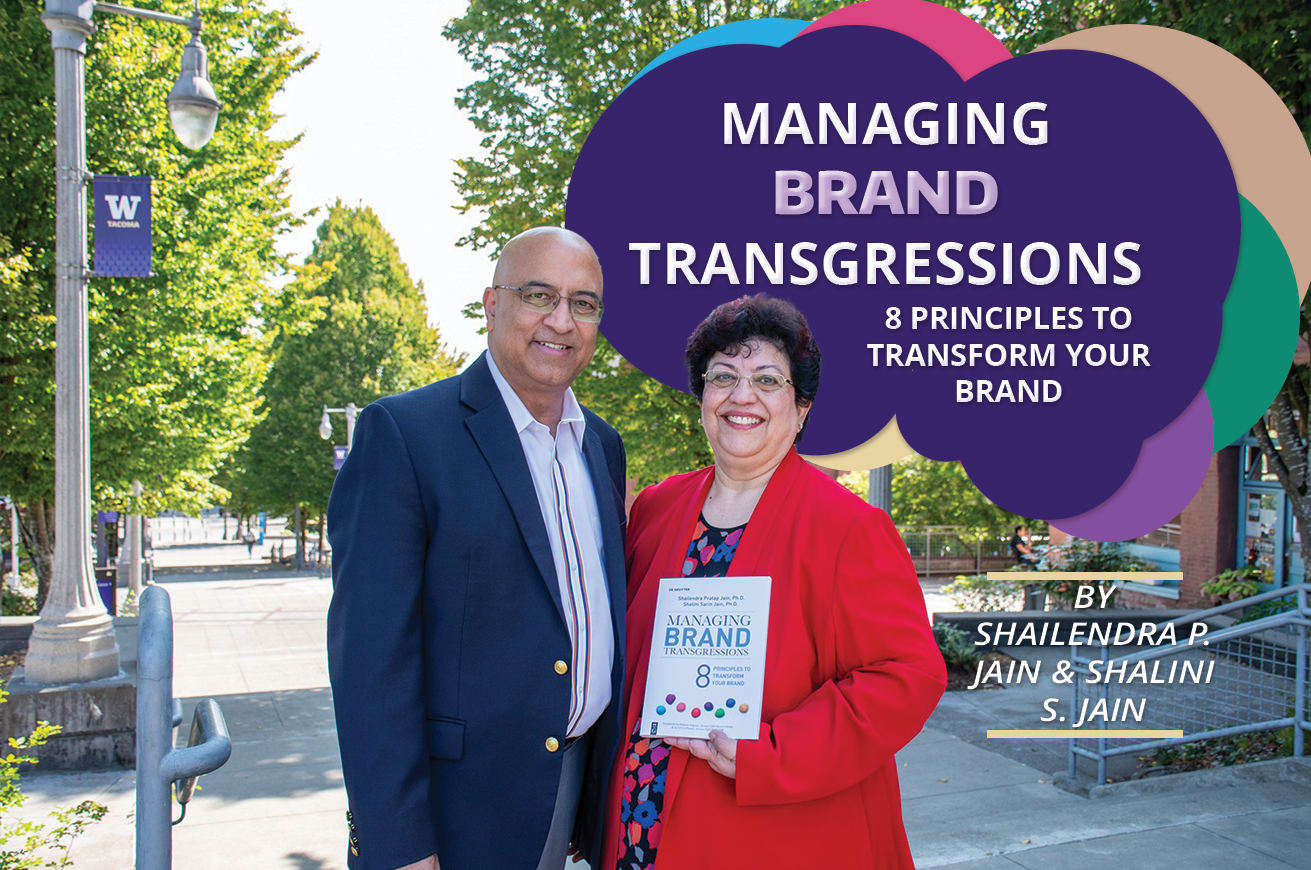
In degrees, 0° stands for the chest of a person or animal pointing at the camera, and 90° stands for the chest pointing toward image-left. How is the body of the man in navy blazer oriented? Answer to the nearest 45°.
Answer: approximately 315°

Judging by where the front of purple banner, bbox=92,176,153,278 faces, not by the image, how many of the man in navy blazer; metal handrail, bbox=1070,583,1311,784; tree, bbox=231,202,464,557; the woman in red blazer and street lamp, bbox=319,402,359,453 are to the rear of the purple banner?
2

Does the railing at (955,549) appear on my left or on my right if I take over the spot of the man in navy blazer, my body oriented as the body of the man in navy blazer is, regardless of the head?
on my left

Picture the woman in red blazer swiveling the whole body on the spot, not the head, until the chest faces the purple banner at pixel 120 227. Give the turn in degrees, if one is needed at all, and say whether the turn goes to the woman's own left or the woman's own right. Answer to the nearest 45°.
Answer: approximately 90° to the woman's own right

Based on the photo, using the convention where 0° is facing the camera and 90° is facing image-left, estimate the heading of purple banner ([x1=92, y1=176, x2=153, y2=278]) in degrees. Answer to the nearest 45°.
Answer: approximately 0°

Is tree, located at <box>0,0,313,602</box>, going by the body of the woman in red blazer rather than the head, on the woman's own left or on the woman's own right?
on the woman's own right

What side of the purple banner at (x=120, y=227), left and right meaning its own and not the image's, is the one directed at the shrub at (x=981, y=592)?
left

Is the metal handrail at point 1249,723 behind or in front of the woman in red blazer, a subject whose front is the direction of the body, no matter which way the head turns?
behind

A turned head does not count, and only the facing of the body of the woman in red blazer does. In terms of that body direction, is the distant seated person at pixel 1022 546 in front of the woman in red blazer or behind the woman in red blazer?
behind
